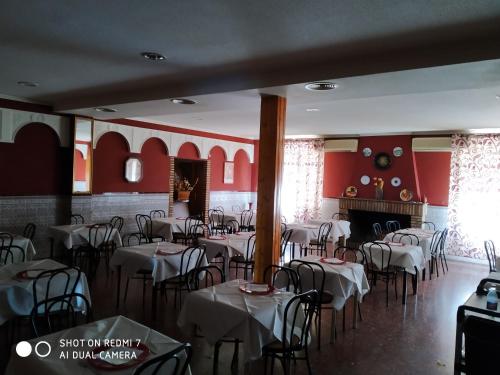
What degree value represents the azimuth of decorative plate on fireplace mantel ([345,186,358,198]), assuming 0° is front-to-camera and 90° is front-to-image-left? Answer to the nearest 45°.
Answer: approximately 0°

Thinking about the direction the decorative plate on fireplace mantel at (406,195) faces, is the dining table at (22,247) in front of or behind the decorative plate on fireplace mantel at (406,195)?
in front

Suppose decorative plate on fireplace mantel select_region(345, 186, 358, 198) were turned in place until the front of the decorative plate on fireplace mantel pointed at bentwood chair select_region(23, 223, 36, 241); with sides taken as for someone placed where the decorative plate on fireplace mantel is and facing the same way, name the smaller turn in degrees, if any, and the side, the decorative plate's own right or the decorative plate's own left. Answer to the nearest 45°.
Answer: approximately 45° to the decorative plate's own right

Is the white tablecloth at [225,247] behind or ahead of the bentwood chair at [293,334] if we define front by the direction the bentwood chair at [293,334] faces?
ahead

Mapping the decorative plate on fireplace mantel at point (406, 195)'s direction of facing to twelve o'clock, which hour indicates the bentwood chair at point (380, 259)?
The bentwood chair is roughly at 12 o'clock from the decorative plate on fireplace mantel.

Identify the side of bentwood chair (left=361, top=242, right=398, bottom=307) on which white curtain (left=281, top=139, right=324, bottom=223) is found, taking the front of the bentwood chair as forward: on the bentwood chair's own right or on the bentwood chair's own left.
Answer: on the bentwood chair's own left

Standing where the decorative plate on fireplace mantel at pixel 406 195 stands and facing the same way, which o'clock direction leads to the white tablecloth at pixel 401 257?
The white tablecloth is roughly at 12 o'clock from the decorative plate on fireplace mantel.
